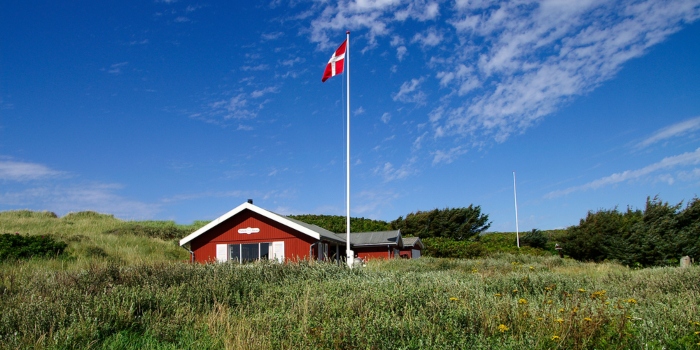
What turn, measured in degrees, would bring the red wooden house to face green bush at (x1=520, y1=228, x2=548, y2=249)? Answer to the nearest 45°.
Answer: approximately 135° to its left

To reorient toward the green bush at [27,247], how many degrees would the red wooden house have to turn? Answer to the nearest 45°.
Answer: approximately 90° to its right

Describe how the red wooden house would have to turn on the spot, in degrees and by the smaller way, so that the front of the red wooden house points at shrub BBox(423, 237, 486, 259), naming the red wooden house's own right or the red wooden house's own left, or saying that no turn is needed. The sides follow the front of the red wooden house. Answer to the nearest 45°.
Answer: approximately 135° to the red wooden house's own left

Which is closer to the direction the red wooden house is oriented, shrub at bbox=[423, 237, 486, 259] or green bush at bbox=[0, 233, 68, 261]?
the green bush

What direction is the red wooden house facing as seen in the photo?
toward the camera
